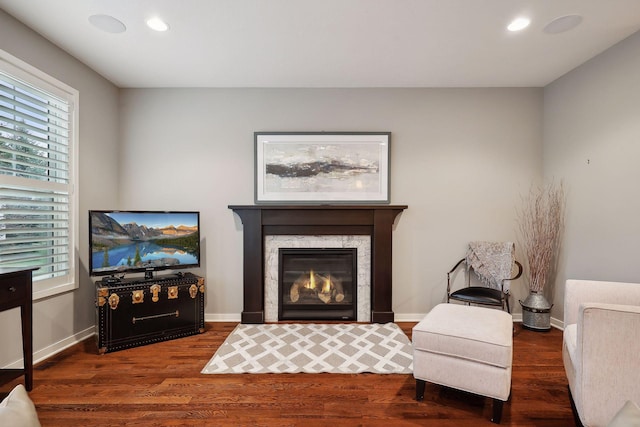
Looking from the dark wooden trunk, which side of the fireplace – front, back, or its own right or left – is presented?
right

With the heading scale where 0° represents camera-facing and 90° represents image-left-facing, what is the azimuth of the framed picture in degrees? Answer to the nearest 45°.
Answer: approximately 0°

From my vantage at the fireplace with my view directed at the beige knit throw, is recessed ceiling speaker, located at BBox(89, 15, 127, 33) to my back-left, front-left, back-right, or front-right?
back-right

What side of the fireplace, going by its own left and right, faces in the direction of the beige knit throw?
left

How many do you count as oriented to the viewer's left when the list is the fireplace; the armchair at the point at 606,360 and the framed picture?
1

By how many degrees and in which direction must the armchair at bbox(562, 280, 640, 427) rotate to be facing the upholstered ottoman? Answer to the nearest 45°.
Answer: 0° — it already faces it

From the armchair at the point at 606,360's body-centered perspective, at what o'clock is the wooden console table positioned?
The wooden console table is roughly at 11 o'clock from the armchair.

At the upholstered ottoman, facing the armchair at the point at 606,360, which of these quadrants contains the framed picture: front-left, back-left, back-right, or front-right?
back-left

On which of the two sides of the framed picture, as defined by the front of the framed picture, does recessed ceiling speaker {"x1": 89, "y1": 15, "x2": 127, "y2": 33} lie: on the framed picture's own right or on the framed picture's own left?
on the framed picture's own right

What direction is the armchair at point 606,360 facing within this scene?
to the viewer's left

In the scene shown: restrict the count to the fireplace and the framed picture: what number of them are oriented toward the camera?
2

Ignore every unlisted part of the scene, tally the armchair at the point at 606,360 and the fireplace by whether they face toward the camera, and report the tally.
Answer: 1

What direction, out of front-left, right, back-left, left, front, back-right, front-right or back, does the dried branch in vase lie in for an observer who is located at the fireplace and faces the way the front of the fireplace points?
left
